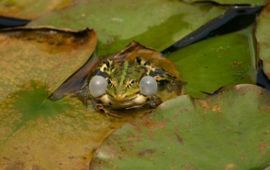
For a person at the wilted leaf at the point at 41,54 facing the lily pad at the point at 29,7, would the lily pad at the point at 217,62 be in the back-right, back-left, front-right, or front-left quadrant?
back-right

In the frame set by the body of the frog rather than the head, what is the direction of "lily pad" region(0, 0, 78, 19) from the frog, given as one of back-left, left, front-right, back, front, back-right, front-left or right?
back-right

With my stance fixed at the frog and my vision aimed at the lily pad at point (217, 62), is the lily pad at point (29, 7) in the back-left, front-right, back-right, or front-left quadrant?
back-left

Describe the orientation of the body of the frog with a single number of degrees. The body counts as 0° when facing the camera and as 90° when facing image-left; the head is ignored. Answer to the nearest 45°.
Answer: approximately 0°

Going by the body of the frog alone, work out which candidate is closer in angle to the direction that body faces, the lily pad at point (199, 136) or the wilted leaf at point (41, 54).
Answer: the lily pad

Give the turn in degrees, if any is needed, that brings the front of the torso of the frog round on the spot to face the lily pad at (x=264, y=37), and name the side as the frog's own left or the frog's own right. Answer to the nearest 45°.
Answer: approximately 90° to the frog's own left

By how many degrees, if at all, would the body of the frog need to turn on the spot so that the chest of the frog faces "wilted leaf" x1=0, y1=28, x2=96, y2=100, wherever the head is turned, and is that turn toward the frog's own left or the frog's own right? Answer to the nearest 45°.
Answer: approximately 90° to the frog's own right
